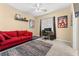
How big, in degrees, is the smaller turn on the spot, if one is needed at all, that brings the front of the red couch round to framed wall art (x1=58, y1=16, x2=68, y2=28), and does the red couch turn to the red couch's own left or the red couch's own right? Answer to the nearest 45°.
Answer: approximately 45° to the red couch's own left

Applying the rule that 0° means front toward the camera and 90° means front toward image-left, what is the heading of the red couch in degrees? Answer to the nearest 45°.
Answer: approximately 315°
